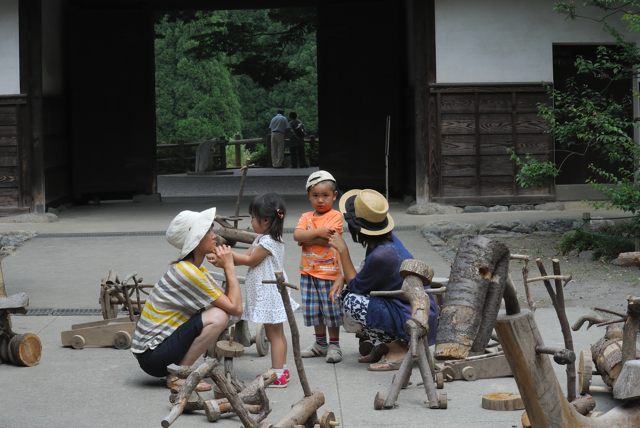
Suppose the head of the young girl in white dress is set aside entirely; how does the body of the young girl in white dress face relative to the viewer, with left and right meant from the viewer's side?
facing to the left of the viewer

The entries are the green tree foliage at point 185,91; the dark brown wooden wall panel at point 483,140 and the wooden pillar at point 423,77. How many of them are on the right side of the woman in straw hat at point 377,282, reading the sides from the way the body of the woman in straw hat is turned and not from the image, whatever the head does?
3

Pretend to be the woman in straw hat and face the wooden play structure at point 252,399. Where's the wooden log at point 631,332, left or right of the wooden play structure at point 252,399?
left

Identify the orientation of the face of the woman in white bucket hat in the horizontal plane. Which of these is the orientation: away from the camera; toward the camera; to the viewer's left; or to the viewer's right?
to the viewer's right

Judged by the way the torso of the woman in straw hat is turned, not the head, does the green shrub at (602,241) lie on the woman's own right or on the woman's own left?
on the woman's own right

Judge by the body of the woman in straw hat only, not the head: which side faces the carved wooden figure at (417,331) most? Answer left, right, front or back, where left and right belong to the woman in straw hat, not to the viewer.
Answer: left

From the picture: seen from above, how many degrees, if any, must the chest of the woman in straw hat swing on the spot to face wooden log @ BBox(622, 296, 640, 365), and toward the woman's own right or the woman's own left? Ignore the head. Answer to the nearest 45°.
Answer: approximately 135° to the woman's own left
